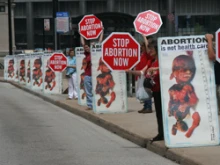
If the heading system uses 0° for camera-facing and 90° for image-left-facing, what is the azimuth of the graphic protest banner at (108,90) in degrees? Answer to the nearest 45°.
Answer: approximately 0°
